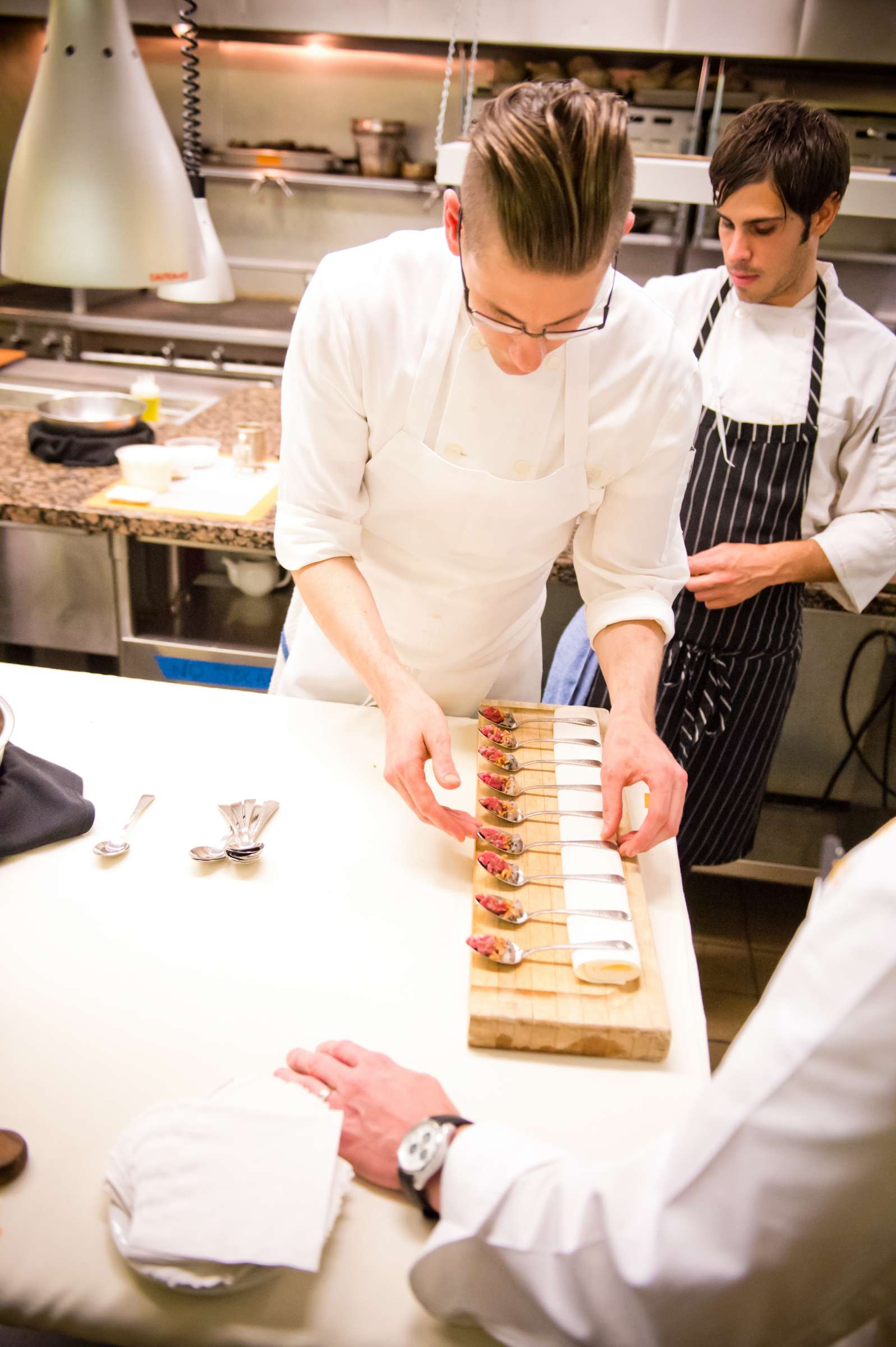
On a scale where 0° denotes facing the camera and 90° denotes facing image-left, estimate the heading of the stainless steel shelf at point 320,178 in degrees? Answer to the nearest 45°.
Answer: approximately 0°

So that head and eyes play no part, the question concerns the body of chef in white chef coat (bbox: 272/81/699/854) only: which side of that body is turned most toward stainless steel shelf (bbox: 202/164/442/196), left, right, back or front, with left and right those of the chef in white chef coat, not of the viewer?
back

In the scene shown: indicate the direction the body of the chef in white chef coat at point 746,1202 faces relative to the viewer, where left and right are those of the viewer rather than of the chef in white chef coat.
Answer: facing to the left of the viewer

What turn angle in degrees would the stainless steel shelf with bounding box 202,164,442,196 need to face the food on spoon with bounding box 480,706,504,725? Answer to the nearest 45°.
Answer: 0° — it already faces it
